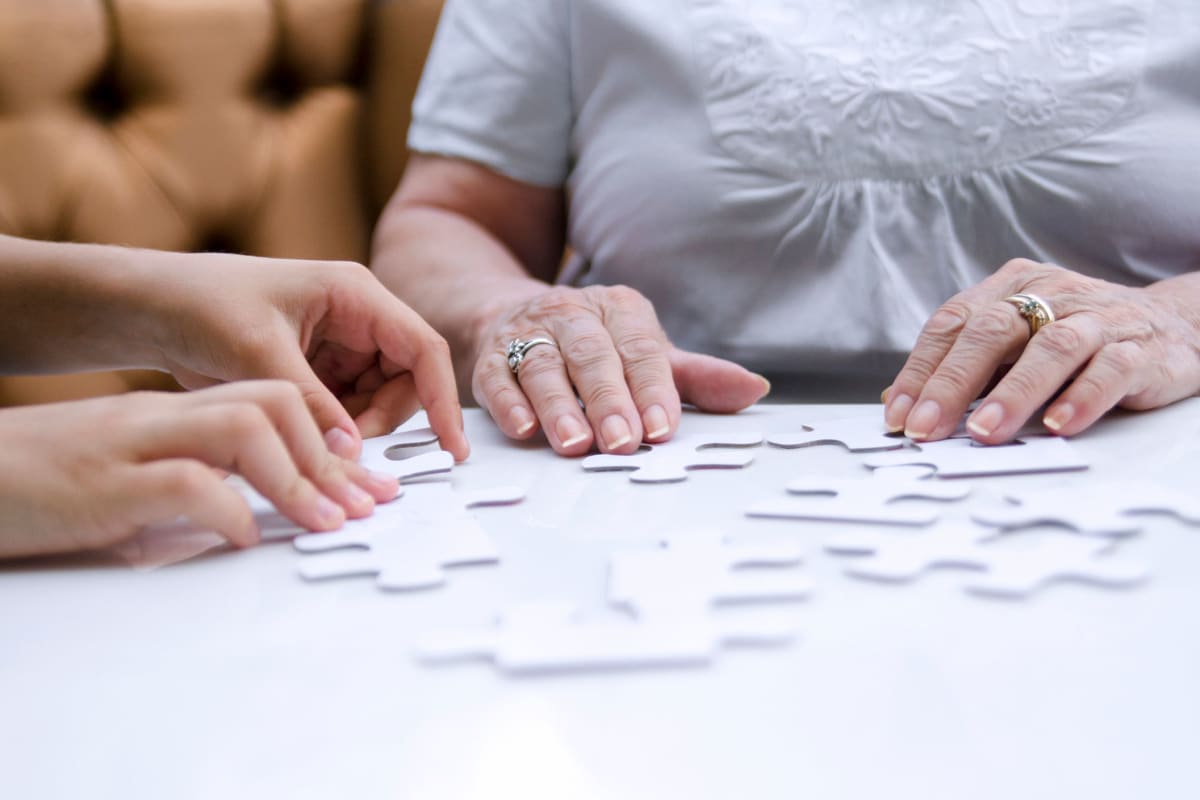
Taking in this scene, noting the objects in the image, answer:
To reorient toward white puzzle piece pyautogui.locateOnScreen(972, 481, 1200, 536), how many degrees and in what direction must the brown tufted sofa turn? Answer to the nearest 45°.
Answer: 0° — it already faces it

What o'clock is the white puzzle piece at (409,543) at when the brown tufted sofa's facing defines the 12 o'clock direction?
The white puzzle piece is roughly at 12 o'clock from the brown tufted sofa.

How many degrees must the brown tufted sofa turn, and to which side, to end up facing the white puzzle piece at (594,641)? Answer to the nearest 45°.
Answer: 0° — it already faces it

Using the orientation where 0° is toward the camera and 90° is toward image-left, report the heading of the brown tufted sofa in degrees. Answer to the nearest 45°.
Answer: approximately 0°
